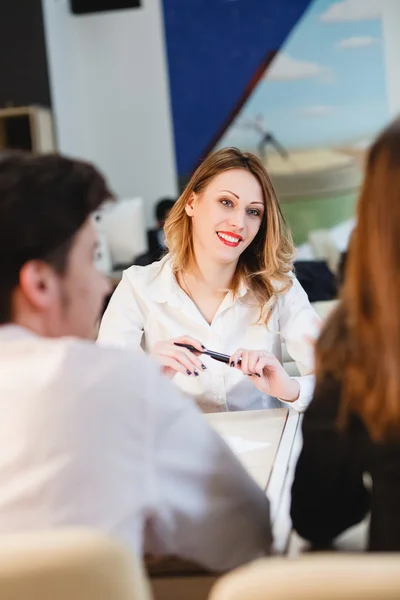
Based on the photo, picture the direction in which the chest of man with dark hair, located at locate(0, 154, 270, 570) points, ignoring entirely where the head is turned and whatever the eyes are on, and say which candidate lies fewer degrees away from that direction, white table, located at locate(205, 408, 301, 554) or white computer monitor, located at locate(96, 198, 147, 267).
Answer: the white table

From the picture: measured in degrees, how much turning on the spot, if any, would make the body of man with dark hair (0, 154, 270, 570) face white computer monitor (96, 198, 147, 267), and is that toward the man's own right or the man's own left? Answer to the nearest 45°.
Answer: approximately 45° to the man's own left

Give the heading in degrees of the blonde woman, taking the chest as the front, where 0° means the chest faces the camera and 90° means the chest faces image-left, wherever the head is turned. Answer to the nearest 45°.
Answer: approximately 0°

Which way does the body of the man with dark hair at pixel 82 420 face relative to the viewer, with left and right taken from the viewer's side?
facing away from the viewer and to the right of the viewer

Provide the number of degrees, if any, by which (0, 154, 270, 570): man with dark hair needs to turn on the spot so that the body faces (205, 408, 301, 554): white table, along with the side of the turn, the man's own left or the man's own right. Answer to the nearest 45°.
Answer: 0° — they already face it

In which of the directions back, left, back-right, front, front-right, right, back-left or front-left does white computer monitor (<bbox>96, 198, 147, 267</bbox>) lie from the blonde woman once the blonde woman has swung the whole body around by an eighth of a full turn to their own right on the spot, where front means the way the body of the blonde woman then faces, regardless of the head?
back-right

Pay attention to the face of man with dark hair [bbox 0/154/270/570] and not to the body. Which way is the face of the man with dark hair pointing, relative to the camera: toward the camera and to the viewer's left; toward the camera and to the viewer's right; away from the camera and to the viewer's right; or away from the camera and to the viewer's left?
away from the camera and to the viewer's right
